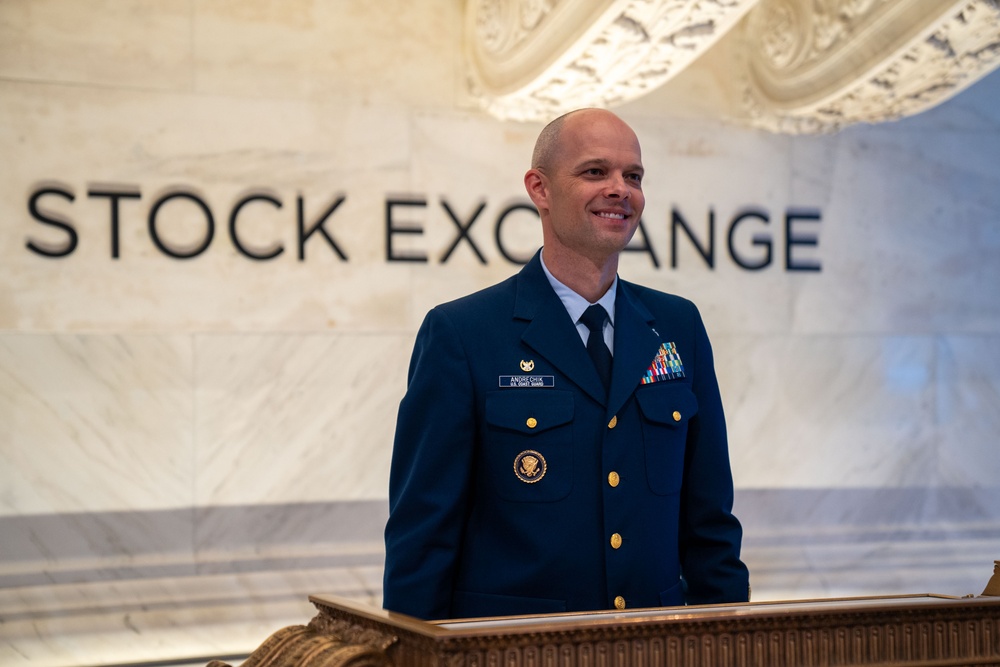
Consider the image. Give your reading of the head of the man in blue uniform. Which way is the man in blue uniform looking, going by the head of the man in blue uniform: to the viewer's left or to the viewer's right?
to the viewer's right

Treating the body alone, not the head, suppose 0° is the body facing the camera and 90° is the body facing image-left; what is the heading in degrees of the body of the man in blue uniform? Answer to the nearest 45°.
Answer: approximately 315°
